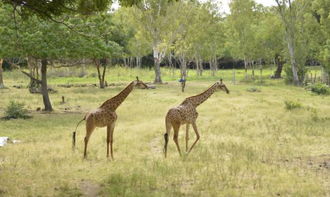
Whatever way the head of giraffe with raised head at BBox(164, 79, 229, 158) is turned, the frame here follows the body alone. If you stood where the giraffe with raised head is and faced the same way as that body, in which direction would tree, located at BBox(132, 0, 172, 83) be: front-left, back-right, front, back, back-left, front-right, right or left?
front-left

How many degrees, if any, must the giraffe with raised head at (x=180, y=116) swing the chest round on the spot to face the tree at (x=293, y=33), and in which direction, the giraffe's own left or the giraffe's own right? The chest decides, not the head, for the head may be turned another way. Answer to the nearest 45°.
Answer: approximately 45° to the giraffe's own left

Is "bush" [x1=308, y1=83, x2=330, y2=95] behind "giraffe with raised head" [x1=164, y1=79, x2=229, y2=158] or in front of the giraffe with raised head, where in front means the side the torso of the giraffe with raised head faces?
in front

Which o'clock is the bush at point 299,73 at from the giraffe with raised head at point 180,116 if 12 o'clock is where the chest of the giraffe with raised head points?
The bush is roughly at 11 o'clock from the giraffe with raised head.

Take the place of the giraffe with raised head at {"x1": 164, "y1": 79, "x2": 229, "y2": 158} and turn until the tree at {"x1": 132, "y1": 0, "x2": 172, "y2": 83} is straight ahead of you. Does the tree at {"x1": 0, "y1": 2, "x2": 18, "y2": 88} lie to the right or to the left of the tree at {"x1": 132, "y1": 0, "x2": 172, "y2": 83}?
left

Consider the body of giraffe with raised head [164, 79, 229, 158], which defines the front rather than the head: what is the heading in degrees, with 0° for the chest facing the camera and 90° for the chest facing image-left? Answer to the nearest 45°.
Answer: approximately 225°

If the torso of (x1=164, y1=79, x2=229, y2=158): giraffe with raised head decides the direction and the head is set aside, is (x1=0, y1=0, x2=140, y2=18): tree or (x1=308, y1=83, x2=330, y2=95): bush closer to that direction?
the bush

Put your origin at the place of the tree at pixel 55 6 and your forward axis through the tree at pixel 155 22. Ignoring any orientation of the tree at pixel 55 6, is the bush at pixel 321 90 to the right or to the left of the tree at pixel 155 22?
right

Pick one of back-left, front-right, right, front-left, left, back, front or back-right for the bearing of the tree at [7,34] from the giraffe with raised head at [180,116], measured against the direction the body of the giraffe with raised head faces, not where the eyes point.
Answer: left

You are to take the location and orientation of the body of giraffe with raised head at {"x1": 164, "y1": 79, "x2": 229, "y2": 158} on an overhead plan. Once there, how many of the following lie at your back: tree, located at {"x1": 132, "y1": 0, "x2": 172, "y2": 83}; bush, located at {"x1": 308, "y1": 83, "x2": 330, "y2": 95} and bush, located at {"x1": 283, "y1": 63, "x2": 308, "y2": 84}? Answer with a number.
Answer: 0

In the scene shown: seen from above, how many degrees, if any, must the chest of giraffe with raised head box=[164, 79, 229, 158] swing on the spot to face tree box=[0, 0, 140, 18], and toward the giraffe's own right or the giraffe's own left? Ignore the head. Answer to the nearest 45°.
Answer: approximately 135° to the giraffe's own left

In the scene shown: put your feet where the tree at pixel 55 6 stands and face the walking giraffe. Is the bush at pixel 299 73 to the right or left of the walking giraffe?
left

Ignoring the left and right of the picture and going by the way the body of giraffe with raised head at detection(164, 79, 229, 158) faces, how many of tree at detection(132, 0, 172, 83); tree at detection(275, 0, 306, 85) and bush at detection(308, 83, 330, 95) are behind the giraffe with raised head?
0
